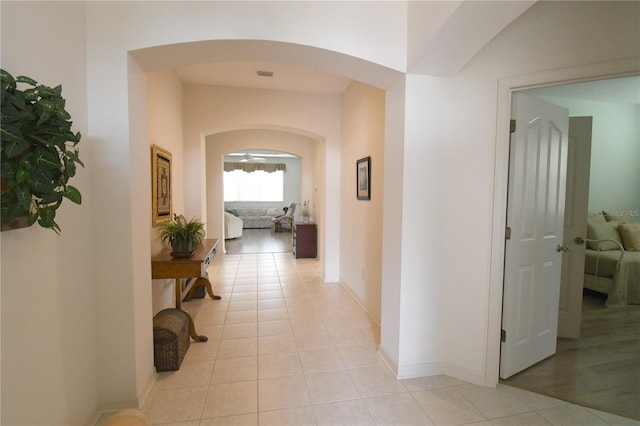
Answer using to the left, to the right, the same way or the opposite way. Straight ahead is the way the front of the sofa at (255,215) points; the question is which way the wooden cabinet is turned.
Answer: to the right

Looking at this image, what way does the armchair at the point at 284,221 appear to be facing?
to the viewer's left

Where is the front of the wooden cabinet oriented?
to the viewer's left

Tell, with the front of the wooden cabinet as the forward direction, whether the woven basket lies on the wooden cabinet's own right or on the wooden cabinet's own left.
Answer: on the wooden cabinet's own left

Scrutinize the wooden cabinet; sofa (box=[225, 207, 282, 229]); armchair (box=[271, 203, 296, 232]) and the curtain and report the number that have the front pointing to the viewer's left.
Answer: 2

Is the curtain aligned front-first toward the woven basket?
yes

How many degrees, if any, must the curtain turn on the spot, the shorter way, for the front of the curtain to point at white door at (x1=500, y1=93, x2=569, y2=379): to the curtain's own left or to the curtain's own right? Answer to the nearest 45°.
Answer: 0° — it already faces it
